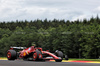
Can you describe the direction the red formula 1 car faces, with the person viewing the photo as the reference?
facing the viewer and to the right of the viewer
